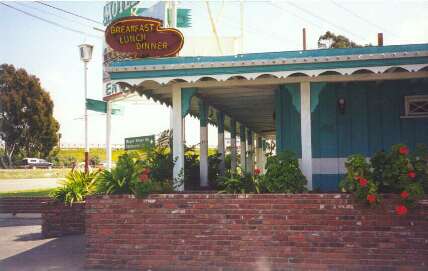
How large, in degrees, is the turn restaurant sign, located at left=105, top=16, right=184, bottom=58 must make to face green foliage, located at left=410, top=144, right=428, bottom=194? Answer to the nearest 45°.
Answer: approximately 45° to its left

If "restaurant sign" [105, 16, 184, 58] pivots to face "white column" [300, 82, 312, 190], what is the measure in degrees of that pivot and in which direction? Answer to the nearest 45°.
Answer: approximately 90° to its left

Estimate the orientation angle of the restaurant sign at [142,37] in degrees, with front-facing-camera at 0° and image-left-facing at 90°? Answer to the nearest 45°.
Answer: approximately 0°
